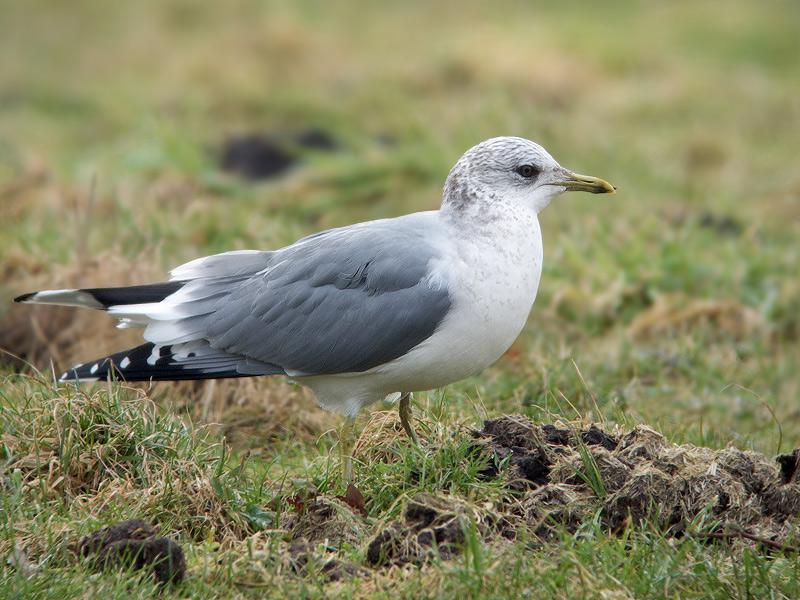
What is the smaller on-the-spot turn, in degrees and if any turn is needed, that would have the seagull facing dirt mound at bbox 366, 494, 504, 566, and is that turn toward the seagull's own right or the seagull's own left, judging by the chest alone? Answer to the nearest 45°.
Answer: approximately 90° to the seagull's own right

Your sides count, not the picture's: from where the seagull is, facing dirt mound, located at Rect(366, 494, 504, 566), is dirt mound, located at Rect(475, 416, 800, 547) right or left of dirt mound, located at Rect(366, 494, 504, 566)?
left

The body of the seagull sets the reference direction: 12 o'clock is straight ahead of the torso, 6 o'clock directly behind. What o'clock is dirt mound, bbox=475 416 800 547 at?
The dirt mound is roughly at 1 o'clock from the seagull.

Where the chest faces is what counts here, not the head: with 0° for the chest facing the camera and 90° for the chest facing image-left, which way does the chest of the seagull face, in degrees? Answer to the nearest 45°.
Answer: approximately 270°
